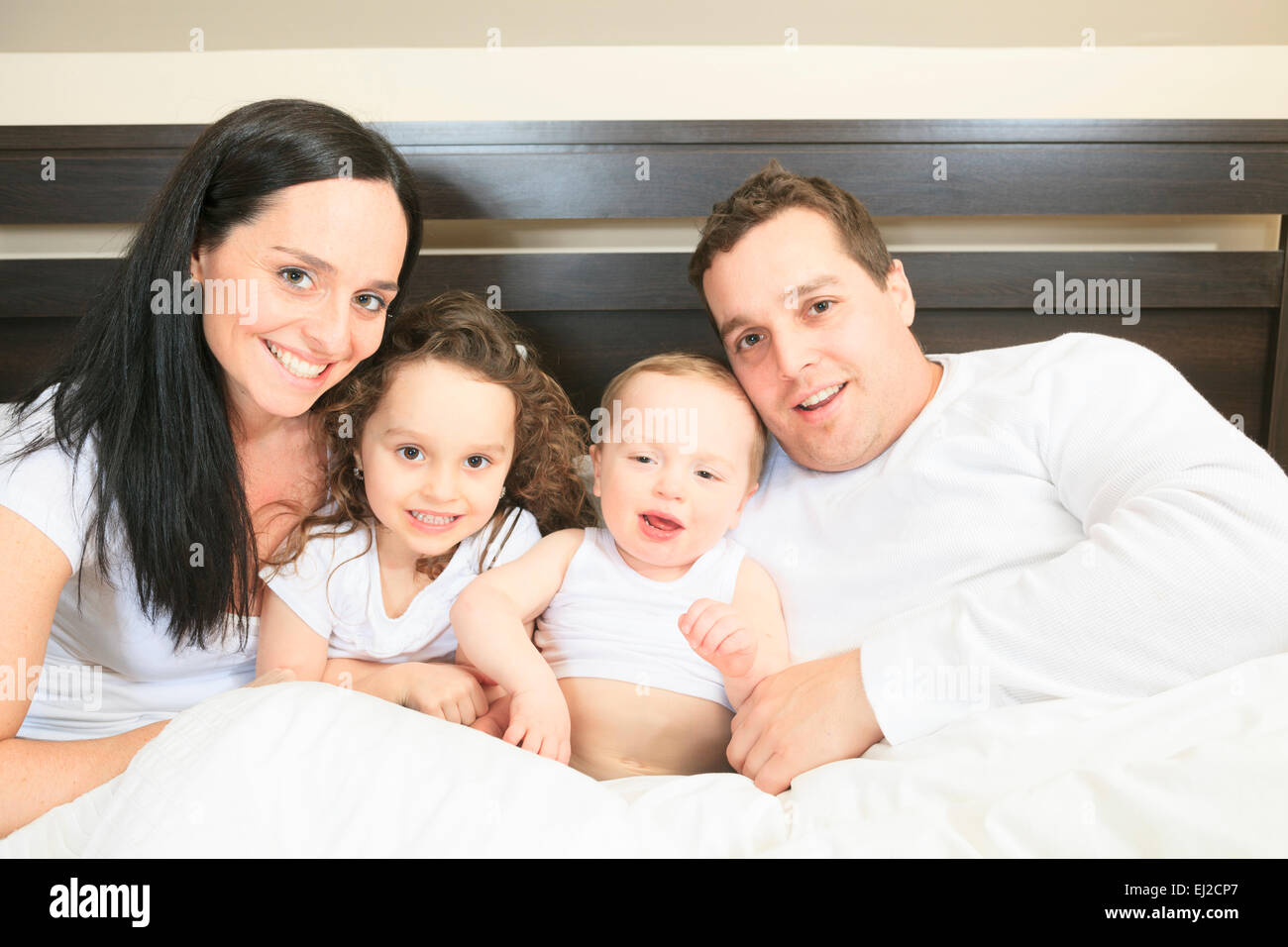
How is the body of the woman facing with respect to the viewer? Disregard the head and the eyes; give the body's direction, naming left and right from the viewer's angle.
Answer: facing the viewer and to the right of the viewer

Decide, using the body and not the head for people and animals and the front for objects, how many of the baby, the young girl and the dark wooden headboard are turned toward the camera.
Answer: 3

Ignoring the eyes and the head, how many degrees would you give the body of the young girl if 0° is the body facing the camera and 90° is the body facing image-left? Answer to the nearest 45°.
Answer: approximately 0°

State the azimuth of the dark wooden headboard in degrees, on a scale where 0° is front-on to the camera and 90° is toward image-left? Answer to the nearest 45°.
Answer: approximately 0°

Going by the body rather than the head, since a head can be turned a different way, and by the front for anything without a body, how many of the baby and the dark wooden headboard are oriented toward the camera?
2
